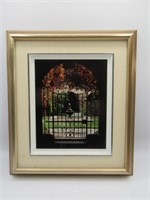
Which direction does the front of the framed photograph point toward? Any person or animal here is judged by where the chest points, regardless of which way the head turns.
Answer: toward the camera
